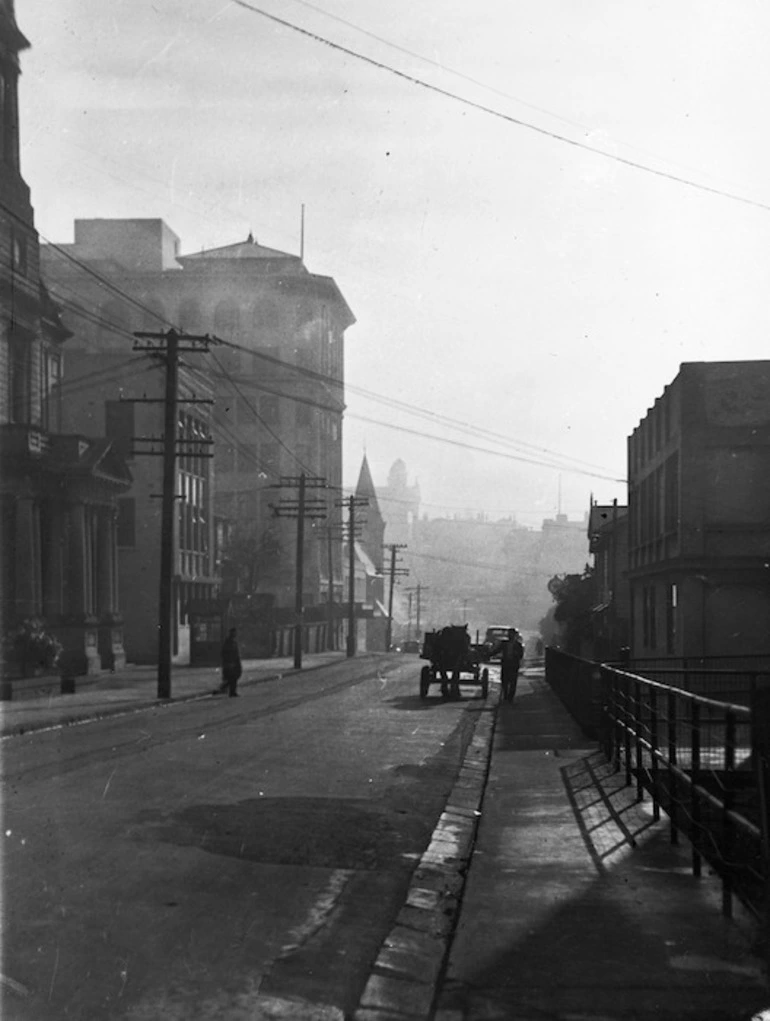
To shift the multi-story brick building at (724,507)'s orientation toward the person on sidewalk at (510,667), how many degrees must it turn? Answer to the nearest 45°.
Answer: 0° — it already faces them

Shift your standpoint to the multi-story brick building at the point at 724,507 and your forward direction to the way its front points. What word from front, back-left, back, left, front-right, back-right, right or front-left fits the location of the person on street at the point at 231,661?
front

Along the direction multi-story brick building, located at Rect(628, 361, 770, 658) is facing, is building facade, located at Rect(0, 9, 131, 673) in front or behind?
in front

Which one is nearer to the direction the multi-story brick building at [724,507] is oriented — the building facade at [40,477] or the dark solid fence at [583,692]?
the building facade

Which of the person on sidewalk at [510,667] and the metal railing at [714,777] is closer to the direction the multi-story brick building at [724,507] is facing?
the person on sidewalk

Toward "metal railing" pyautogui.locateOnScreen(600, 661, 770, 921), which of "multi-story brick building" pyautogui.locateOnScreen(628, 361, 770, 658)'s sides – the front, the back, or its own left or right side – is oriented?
left

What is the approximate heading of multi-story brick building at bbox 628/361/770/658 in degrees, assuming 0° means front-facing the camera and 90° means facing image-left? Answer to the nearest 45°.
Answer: approximately 90°

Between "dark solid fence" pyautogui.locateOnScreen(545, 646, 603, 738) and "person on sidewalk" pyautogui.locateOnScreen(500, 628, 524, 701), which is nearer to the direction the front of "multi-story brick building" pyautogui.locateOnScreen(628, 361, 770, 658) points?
the person on sidewalk
